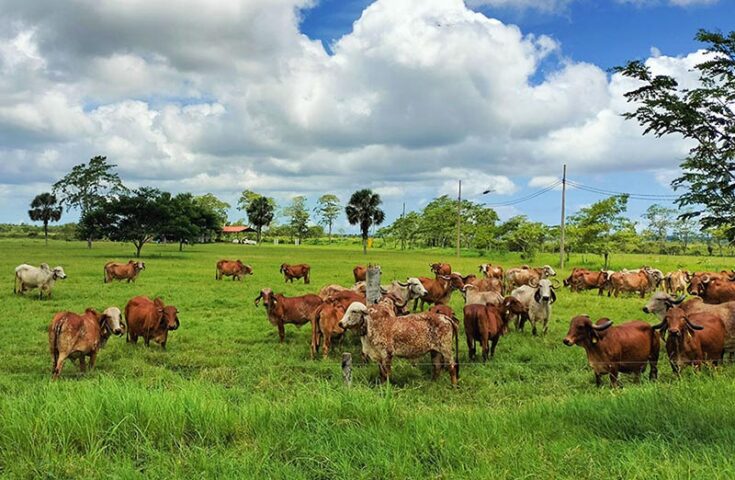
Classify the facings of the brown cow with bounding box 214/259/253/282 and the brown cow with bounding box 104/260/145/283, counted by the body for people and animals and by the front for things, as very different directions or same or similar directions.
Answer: same or similar directions

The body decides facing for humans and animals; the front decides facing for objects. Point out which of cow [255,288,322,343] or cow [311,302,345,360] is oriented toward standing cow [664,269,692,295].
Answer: cow [311,302,345,360]

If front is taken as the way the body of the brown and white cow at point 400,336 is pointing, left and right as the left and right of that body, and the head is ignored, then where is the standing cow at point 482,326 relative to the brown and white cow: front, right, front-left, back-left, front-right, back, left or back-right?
back-right

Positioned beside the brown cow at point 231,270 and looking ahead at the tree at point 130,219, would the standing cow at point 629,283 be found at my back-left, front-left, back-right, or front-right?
back-right

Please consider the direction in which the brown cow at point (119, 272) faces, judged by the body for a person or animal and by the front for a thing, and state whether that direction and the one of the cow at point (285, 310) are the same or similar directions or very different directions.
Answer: very different directions

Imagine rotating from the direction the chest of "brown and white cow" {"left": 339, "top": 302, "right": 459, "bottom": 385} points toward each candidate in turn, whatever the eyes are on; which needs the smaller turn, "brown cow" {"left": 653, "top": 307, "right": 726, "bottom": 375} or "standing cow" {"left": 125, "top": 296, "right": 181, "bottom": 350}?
the standing cow

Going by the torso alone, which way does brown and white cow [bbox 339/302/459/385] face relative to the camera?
to the viewer's left

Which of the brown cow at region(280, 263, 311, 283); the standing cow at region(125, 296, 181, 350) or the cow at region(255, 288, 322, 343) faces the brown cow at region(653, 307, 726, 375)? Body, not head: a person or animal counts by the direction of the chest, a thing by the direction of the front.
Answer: the standing cow

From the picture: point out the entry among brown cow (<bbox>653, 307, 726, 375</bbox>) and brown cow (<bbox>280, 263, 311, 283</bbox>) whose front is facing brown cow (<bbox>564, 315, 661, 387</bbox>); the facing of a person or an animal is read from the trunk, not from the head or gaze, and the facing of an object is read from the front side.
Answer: brown cow (<bbox>653, 307, 726, 375</bbox>)

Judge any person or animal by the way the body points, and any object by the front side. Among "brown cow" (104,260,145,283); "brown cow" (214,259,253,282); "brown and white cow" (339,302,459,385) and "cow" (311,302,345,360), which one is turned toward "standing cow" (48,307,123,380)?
"brown and white cow" (339,302,459,385)
